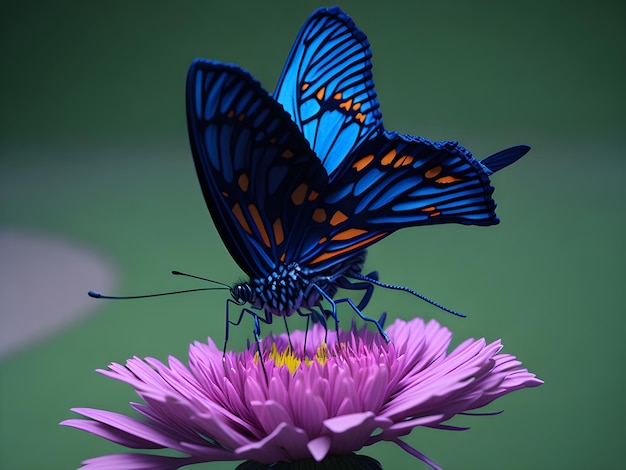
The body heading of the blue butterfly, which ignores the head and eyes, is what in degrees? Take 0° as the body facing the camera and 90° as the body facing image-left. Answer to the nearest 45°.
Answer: approximately 90°
